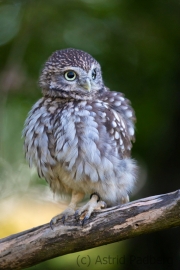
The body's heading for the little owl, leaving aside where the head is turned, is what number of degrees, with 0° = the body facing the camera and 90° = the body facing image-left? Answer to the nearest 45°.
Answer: approximately 45°
